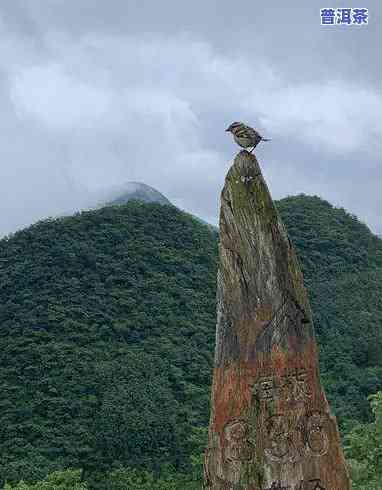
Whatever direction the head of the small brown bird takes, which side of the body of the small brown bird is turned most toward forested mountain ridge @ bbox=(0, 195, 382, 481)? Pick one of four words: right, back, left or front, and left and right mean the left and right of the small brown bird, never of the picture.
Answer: right

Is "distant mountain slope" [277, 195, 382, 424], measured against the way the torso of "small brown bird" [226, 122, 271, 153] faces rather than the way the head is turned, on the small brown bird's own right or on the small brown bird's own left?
on the small brown bird's own right

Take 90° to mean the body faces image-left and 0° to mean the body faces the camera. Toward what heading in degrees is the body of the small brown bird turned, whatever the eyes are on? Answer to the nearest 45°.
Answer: approximately 90°
